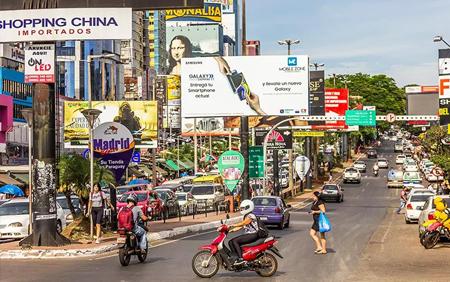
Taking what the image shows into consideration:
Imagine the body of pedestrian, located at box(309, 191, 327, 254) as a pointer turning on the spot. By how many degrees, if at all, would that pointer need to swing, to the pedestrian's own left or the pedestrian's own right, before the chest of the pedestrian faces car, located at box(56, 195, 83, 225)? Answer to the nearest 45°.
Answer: approximately 45° to the pedestrian's own right

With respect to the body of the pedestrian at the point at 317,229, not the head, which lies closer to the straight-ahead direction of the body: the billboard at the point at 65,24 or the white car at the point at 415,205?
the billboard

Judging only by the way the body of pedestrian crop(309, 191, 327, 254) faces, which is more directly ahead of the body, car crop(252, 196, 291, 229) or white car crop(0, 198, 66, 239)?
the white car

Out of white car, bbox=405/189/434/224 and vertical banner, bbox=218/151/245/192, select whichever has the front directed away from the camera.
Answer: the white car

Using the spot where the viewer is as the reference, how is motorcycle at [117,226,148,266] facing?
facing away from the viewer and to the right of the viewer

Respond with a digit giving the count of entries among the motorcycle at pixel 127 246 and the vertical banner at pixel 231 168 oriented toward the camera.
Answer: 1

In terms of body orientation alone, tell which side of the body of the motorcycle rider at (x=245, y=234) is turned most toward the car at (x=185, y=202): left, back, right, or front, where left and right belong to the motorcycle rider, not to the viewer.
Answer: right

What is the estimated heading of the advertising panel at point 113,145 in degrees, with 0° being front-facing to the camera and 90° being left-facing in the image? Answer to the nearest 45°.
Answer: approximately 0°

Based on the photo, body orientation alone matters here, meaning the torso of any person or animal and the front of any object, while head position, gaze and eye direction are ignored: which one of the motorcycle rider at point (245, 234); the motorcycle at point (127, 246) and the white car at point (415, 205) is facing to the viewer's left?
the motorcycle rider

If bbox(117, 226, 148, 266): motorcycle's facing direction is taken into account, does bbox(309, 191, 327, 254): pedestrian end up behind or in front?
in front

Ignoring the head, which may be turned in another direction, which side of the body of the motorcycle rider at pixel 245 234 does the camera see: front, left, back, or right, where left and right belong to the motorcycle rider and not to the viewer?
left

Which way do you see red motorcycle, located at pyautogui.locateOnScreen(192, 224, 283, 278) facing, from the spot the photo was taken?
facing to the left of the viewer
